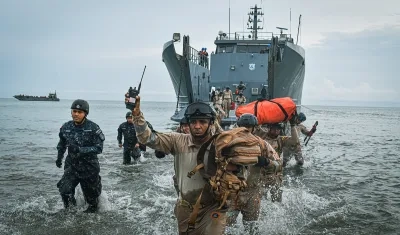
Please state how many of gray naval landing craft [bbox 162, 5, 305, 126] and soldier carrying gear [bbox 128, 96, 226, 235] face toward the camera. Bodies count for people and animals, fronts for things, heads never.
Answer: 2

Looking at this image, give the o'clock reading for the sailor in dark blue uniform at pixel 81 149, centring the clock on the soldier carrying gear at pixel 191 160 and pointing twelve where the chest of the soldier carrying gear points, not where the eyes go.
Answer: The sailor in dark blue uniform is roughly at 5 o'clock from the soldier carrying gear.

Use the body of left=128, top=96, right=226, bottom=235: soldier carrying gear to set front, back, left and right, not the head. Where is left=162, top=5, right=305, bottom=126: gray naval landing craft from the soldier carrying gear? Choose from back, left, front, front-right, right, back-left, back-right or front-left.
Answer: back

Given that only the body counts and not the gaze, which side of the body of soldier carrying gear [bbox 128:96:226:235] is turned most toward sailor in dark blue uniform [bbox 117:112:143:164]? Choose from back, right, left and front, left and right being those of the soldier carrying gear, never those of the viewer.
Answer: back

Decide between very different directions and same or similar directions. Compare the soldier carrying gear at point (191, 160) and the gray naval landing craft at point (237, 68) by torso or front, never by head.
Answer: same or similar directions

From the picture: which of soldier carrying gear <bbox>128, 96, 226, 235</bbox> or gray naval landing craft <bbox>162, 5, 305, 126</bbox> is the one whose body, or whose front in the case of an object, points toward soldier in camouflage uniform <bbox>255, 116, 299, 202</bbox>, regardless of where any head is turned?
the gray naval landing craft

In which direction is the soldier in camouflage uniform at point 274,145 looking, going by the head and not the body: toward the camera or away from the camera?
toward the camera

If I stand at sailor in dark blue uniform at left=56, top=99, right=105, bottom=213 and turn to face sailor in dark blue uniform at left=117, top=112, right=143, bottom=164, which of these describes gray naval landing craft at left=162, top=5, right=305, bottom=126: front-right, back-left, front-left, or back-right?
front-right

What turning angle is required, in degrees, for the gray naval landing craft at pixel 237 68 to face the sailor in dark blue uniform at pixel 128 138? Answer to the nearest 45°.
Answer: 0° — it already faces them

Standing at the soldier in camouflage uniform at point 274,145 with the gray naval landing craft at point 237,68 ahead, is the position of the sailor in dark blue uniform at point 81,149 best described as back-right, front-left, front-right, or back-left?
back-left

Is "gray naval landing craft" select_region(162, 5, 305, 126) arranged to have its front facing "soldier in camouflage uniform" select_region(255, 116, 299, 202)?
yes

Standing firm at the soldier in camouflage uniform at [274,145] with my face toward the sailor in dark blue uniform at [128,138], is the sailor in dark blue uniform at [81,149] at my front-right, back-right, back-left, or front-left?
front-left

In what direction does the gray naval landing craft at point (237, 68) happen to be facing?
toward the camera

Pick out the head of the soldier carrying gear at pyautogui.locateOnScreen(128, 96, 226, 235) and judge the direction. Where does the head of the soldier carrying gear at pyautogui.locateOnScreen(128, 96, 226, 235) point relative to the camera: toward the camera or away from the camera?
toward the camera
